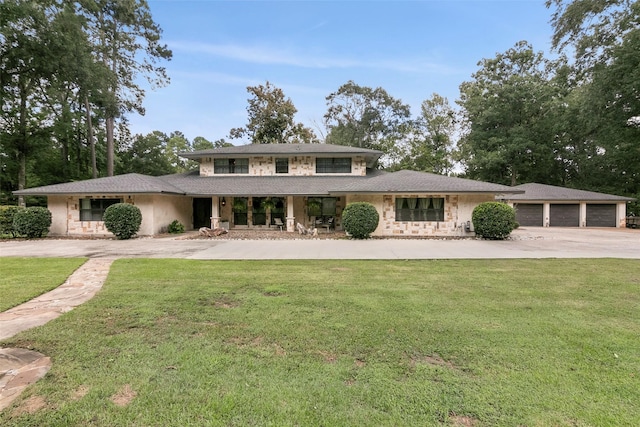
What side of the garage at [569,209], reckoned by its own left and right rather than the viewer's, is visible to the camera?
front

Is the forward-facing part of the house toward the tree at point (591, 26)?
no

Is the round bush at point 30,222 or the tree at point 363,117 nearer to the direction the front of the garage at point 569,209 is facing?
the round bush

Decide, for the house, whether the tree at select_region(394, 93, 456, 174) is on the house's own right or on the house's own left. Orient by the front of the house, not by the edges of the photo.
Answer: on the house's own left

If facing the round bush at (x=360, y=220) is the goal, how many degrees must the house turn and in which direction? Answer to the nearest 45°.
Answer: approximately 45° to its left

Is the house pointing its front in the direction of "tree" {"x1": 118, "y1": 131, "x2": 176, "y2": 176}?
no

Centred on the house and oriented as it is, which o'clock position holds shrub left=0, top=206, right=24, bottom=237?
The shrub is roughly at 3 o'clock from the house.

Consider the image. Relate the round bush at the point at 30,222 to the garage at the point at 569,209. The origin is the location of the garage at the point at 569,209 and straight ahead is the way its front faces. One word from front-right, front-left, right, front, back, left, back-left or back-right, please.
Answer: front-right

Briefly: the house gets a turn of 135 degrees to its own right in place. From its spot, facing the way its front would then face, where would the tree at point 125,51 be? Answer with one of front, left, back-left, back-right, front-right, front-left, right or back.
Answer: front

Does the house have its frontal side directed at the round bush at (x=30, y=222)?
no

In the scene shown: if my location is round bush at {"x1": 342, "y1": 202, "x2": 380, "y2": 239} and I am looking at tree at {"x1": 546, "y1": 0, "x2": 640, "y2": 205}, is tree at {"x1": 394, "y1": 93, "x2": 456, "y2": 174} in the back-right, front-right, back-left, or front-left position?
front-left

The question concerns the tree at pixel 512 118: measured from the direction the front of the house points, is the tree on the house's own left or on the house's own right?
on the house's own left

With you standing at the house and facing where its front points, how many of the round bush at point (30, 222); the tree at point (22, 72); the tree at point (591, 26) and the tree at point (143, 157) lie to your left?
1

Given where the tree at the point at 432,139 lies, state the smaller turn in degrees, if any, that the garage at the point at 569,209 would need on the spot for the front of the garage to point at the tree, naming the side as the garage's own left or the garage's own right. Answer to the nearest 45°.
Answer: approximately 90° to the garage's own right

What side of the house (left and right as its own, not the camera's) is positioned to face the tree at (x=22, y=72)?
right

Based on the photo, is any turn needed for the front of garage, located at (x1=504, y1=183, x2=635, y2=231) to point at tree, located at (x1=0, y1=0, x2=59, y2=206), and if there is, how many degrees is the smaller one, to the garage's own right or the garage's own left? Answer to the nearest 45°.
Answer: approximately 45° to the garage's own right

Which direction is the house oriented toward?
toward the camera

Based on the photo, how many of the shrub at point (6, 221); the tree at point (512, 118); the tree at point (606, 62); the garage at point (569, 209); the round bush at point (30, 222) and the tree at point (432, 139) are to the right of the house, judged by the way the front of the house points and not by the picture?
2

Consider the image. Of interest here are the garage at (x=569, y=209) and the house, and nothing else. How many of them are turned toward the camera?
2

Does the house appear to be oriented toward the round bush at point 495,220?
no

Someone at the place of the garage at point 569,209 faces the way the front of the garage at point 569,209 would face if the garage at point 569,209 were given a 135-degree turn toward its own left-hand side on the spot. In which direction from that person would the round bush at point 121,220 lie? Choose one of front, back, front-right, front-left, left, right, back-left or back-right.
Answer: back

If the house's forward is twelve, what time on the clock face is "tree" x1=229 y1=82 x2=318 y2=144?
The tree is roughly at 6 o'clock from the house.
